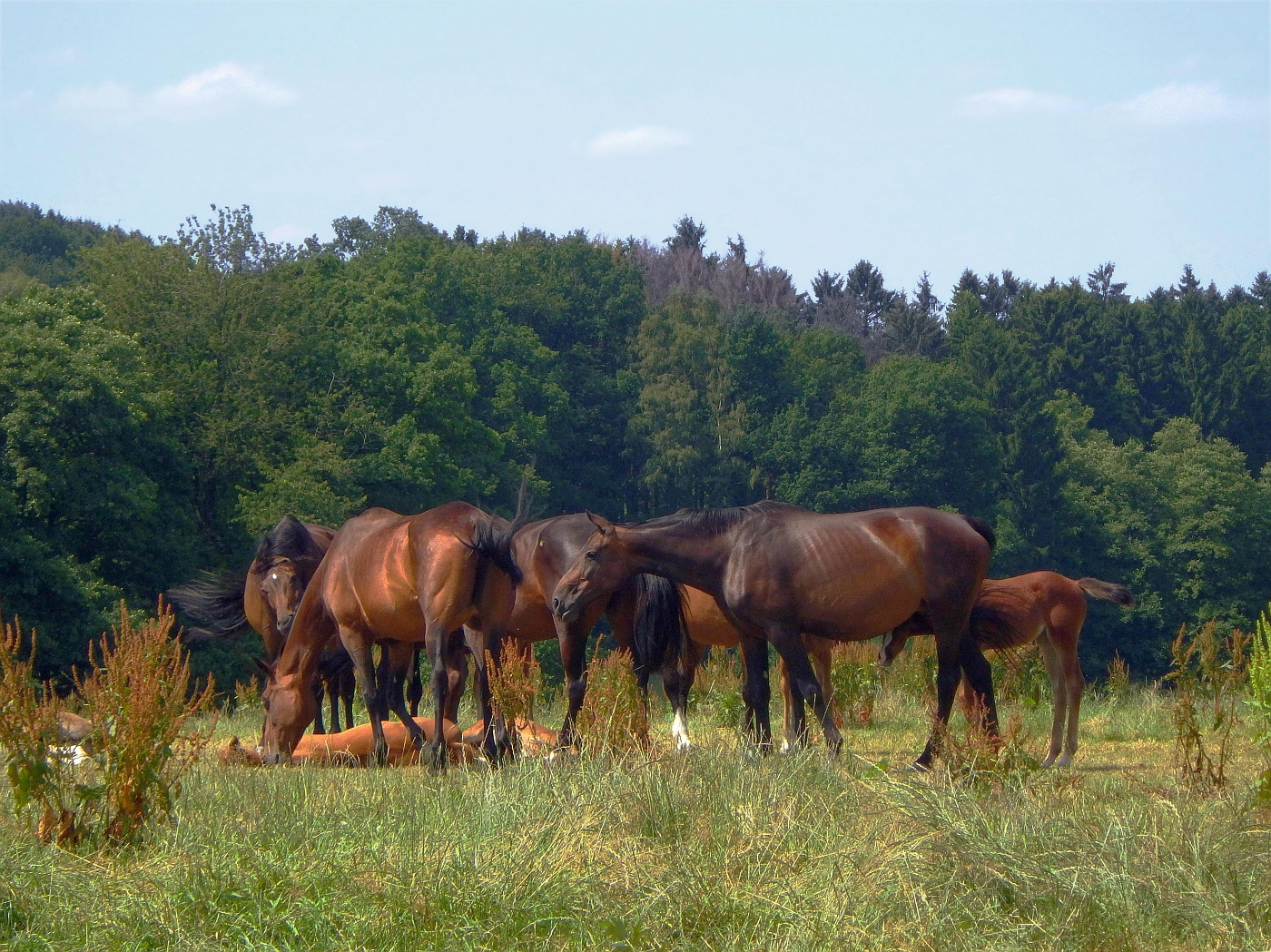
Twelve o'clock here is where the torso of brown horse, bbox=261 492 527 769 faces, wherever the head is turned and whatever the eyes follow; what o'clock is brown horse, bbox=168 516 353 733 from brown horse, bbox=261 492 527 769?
brown horse, bbox=168 516 353 733 is roughly at 1 o'clock from brown horse, bbox=261 492 527 769.

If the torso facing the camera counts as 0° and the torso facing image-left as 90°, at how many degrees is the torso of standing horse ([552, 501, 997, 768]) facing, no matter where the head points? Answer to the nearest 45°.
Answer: approximately 90°

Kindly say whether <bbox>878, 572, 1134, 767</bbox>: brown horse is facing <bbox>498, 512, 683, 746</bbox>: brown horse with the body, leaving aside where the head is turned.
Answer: yes

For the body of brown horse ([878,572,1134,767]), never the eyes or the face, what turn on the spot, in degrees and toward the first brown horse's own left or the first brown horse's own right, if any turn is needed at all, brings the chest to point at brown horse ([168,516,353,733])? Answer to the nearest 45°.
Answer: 0° — it already faces it

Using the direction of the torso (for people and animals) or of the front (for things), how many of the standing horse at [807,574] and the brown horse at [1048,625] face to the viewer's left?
2

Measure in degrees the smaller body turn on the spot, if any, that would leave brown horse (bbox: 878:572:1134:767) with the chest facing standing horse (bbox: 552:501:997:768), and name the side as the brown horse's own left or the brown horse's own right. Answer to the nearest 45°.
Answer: approximately 45° to the brown horse's own left

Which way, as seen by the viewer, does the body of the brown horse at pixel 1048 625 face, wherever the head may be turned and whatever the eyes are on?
to the viewer's left

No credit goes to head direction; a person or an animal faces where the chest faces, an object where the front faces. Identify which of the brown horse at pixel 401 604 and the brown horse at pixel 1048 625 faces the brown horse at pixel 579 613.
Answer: the brown horse at pixel 1048 625

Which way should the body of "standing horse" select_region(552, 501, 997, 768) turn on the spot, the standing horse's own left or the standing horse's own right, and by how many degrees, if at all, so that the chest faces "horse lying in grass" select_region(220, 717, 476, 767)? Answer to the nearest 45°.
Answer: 0° — it already faces it
